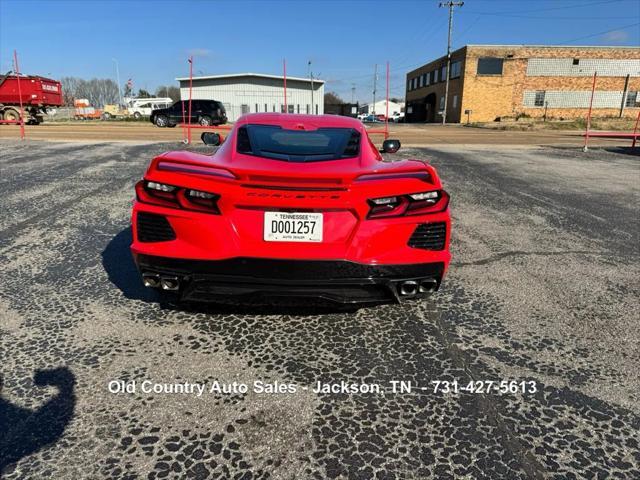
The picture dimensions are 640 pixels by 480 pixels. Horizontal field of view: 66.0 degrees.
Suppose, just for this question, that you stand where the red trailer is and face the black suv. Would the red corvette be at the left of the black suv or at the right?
right

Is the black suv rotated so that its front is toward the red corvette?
no

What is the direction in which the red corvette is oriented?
away from the camera

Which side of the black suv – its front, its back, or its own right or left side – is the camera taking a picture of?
left

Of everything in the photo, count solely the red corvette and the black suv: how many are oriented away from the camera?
1

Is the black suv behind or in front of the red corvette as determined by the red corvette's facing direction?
in front

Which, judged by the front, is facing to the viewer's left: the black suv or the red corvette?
the black suv

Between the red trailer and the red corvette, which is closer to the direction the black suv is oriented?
the red trailer

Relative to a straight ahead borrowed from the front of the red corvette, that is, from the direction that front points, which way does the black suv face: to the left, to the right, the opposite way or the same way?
to the left

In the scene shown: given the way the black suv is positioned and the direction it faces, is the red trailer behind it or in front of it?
in front
